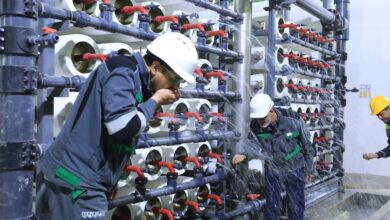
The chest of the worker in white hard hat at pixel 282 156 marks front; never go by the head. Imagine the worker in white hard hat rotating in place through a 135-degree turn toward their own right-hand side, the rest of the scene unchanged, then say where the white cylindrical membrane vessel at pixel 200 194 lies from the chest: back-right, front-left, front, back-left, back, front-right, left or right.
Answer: back-left

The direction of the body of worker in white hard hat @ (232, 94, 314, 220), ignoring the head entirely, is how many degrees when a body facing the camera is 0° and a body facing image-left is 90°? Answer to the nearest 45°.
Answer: approximately 45°

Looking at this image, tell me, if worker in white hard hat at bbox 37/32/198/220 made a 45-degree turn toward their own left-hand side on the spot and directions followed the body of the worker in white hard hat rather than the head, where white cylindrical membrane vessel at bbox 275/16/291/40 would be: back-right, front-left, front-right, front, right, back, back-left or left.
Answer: front

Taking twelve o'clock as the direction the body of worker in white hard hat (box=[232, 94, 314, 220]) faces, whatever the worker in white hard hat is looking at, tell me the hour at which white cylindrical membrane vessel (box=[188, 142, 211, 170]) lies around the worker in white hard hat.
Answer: The white cylindrical membrane vessel is roughly at 12 o'clock from the worker in white hard hat.

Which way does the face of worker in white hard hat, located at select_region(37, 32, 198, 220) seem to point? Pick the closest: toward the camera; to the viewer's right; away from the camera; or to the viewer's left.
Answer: to the viewer's right

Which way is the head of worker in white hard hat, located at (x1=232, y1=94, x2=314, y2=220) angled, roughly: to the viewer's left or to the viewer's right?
to the viewer's left

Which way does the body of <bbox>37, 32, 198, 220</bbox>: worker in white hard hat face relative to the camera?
to the viewer's right

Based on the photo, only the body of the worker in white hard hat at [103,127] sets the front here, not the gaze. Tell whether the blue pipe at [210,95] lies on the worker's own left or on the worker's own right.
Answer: on the worker's own left

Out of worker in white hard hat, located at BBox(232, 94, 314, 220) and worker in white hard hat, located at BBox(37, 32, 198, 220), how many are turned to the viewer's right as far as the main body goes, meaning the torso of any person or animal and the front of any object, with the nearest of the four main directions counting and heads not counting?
1
